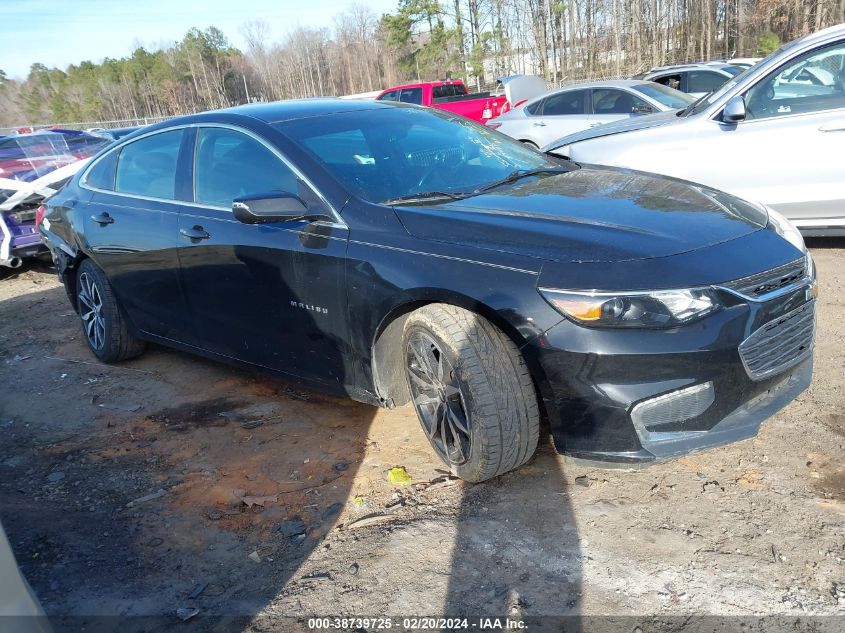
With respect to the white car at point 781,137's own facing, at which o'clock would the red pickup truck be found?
The red pickup truck is roughly at 2 o'clock from the white car.

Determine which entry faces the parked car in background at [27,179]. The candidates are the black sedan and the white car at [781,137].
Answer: the white car

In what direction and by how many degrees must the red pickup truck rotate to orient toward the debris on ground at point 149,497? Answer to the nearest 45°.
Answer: approximately 135° to its left

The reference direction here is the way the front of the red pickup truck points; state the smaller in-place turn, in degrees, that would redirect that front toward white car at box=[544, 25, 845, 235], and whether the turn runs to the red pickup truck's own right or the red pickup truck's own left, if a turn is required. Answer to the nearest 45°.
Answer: approximately 135° to the red pickup truck's own left

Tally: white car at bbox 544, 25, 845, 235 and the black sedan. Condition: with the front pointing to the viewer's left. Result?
1

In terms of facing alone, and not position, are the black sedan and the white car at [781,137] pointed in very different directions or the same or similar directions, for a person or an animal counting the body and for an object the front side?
very different directions

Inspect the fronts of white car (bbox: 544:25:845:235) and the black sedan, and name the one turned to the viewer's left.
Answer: the white car

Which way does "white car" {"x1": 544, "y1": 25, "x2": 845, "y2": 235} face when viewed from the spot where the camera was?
facing to the left of the viewer

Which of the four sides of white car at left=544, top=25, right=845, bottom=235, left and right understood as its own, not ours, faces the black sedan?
left

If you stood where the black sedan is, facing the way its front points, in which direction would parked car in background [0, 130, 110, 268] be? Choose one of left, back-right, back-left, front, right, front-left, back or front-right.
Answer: back

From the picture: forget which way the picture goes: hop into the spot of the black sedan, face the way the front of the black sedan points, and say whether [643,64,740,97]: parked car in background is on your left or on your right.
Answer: on your left

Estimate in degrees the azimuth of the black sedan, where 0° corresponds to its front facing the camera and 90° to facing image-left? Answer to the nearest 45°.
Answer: approximately 315°

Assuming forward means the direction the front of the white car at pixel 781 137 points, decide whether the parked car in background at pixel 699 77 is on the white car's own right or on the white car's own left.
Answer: on the white car's own right

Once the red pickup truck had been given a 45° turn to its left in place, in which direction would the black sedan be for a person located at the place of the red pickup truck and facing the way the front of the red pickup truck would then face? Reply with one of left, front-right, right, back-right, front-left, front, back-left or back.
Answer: left

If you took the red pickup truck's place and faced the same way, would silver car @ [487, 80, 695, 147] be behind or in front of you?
behind
